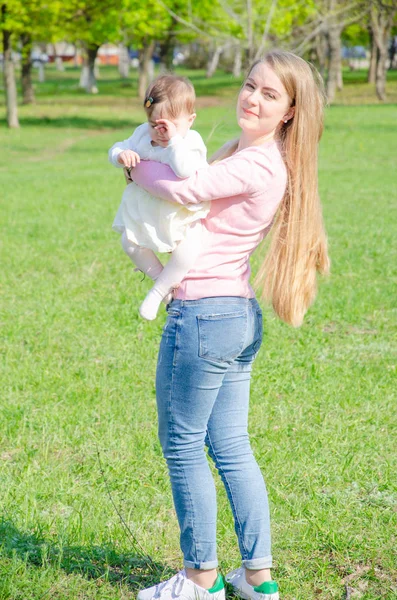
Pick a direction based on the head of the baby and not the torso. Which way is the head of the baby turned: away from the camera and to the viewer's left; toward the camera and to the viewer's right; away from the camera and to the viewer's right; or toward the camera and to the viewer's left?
toward the camera and to the viewer's left

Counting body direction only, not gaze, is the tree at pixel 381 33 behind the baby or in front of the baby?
behind

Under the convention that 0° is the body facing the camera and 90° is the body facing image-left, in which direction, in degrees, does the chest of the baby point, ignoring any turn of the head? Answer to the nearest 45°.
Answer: approximately 45°

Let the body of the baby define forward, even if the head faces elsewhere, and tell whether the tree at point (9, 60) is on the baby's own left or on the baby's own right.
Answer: on the baby's own right

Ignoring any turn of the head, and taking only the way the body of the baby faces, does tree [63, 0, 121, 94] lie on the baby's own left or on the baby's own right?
on the baby's own right
